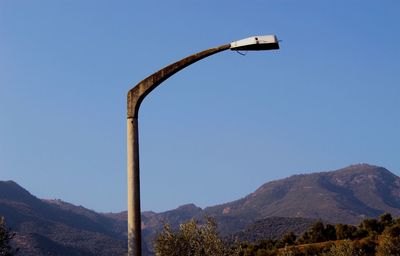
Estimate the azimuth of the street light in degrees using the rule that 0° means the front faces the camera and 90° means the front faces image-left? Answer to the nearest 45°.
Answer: approximately 270°
